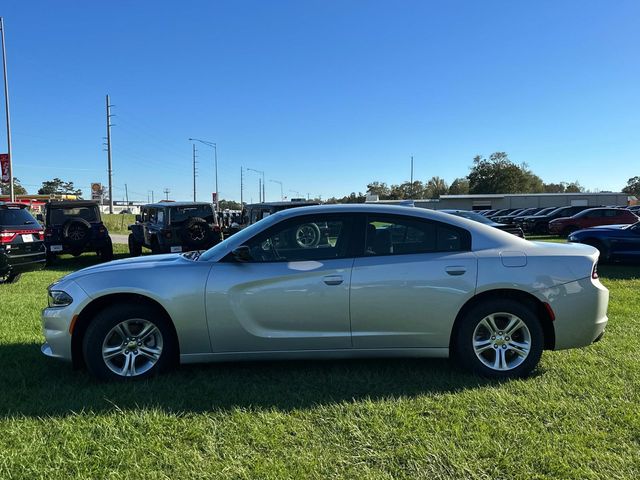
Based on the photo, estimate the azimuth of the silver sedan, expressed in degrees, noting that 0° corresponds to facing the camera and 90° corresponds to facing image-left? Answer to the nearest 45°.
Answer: approximately 90°

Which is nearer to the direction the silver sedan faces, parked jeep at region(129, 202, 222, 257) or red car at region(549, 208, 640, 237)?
the parked jeep

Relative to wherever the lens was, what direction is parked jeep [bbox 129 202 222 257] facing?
facing away from the viewer and to the left of the viewer

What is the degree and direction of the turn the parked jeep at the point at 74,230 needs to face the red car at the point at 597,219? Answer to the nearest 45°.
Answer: approximately 90° to its right

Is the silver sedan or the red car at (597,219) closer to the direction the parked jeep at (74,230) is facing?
the red car

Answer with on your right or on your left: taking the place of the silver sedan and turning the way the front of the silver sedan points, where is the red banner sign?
on your right

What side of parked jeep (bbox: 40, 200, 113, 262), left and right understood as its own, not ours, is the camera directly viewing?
back

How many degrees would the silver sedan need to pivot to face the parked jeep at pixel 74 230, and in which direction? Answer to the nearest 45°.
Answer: approximately 45° to its right

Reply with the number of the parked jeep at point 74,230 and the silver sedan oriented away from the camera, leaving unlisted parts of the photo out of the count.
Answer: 1

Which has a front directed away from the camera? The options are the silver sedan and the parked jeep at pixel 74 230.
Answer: the parked jeep

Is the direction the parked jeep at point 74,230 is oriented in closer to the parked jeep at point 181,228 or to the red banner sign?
the red banner sign
